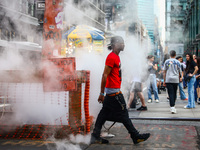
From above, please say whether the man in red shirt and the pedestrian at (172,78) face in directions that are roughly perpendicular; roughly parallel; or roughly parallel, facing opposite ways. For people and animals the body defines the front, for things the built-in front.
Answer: roughly perpendicular

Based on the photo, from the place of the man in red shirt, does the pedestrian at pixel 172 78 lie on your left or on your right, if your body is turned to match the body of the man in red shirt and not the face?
on your left

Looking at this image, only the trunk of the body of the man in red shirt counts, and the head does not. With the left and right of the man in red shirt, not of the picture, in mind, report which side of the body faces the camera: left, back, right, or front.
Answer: right

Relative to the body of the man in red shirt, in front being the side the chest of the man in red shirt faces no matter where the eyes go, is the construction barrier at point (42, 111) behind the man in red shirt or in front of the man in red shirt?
behind
